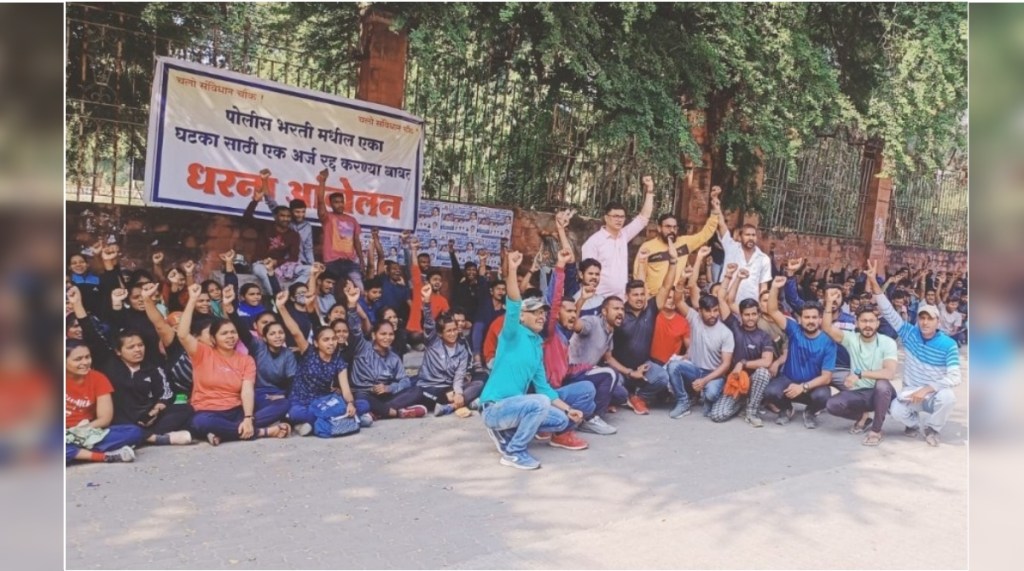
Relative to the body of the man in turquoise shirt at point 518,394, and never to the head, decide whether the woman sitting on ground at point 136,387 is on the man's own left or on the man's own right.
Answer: on the man's own right

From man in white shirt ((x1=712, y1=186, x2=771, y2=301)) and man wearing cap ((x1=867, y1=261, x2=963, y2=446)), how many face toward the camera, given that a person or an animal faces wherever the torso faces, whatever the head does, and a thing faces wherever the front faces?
2

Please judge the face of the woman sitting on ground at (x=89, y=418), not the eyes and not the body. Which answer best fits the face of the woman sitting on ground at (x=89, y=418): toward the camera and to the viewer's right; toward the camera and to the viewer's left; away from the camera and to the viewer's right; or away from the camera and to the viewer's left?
toward the camera and to the viewer's right

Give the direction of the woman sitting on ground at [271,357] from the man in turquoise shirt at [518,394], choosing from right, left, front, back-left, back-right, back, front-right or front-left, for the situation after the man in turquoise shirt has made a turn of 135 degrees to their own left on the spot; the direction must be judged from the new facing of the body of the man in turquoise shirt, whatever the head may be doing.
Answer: left

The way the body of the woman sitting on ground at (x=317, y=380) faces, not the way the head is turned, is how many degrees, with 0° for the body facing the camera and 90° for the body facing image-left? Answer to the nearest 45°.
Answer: approximately 315°

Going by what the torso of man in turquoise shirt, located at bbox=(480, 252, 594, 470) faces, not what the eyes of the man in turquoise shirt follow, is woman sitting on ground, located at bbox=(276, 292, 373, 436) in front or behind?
behind

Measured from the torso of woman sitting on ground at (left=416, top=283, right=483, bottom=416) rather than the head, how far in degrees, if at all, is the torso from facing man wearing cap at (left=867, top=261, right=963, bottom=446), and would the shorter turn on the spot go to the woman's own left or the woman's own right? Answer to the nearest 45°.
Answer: approximately 45° to the woman's own left

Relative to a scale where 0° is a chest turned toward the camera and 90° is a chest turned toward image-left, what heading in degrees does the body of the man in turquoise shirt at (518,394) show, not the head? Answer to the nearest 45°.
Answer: approximately 315°

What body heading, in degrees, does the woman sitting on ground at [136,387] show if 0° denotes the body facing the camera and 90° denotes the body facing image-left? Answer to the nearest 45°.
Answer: approximately 315°
